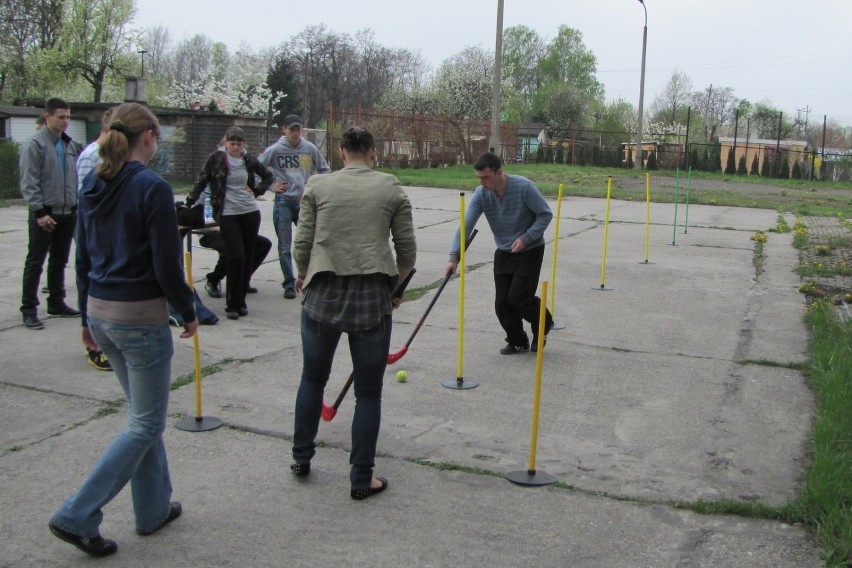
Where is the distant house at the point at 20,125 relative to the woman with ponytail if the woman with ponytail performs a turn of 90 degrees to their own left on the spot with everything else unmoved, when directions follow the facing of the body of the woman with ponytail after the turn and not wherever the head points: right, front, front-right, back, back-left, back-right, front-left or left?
front-right

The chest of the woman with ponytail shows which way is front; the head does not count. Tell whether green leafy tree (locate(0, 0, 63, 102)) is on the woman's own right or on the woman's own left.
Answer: on the woman's own left

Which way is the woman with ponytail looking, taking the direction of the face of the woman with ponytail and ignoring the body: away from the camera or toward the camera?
away from the camera

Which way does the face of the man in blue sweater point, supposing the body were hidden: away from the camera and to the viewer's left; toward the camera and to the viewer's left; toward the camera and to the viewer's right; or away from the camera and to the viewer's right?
toward the camera and to the viewer's left

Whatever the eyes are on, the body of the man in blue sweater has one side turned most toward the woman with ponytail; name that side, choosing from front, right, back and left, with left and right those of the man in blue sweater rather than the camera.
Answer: front

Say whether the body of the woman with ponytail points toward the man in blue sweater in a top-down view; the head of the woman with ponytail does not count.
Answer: yes

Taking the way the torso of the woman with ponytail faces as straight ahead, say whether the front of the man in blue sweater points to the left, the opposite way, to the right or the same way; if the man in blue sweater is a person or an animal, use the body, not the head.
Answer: the opposite way

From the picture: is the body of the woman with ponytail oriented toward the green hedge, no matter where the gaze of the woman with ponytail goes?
no

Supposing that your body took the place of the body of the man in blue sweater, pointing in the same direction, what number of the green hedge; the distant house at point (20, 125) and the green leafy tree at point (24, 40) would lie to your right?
3

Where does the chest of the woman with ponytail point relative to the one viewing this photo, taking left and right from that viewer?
facing away from the viewer and to the right of the viewer

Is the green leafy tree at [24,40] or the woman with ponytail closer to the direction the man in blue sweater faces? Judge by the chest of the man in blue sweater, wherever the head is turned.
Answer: the woman with ponytail

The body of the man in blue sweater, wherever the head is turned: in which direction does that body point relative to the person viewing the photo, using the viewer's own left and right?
facing the viewer and to the left of the viewer
